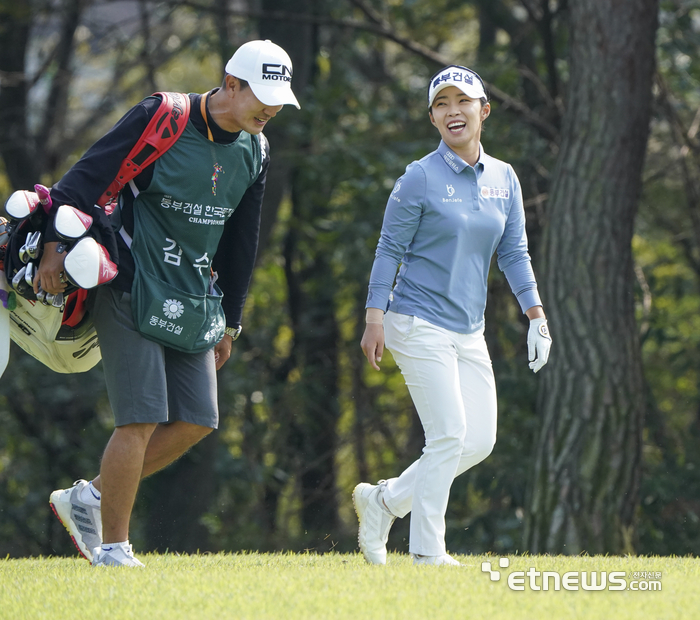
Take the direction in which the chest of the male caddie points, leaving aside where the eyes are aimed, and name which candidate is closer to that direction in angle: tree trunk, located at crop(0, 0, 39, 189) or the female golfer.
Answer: the female golfer

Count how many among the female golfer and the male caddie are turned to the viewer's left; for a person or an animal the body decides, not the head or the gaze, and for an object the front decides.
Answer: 0

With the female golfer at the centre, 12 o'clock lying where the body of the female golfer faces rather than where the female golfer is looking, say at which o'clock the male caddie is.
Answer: The male caddie is roughly at 4 o'clock from the female golfer.

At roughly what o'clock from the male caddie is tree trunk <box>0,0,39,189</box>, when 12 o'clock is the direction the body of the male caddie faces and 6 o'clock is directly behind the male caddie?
The tree trunk is roughly at 7 o'clock from the male caddie.

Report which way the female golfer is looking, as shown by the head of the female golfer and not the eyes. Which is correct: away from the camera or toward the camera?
toward the camera

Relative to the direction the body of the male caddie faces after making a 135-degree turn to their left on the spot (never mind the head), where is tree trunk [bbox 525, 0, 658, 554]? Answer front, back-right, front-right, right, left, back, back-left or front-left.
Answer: front-right

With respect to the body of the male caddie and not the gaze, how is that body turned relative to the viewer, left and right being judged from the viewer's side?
facing the viewer and to the right of the viewer
